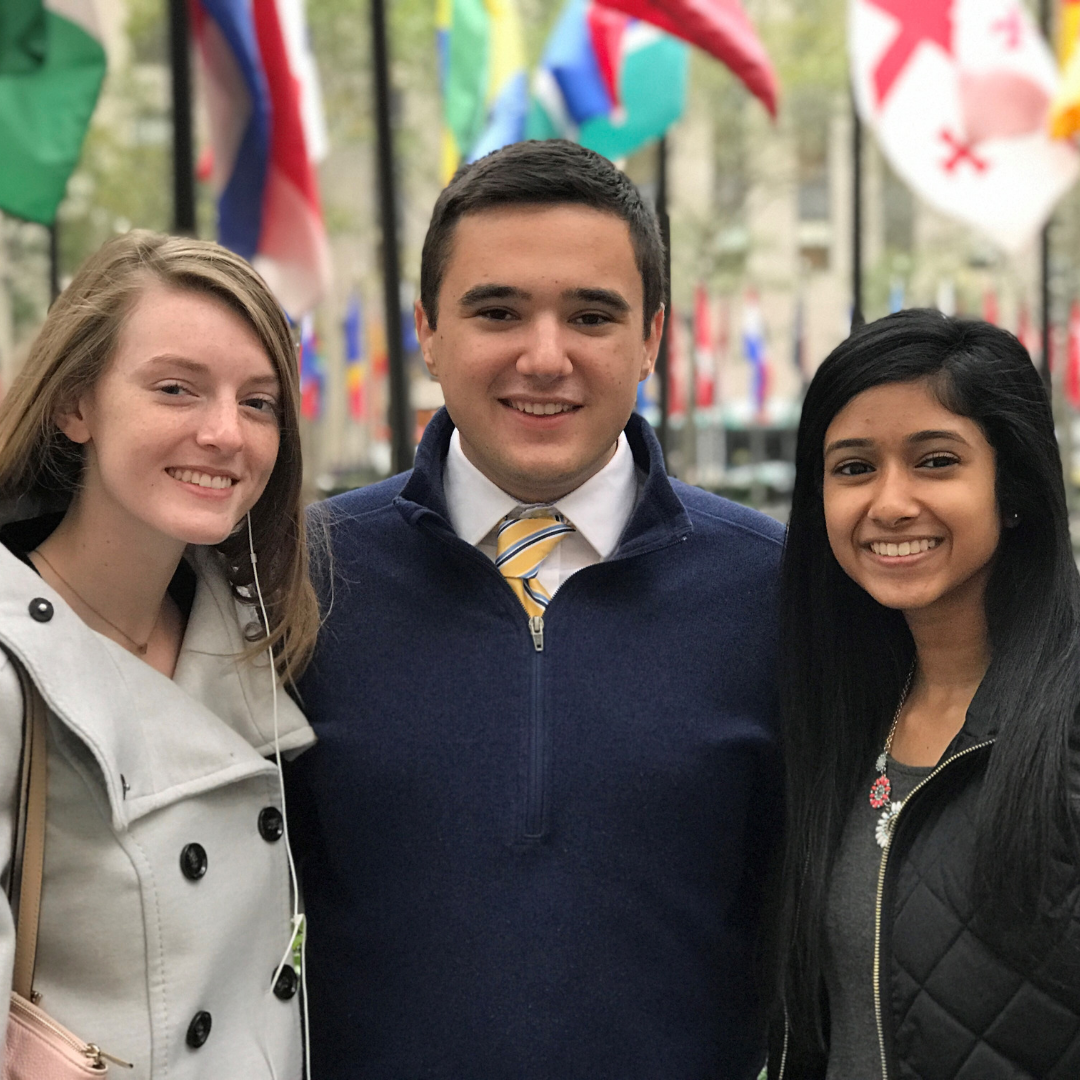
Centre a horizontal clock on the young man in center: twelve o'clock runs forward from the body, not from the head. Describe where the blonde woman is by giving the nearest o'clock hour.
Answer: The blonde woman is roughly at 2 o'clock from the young man in center.

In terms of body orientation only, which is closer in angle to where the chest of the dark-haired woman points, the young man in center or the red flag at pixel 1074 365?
the young man in center

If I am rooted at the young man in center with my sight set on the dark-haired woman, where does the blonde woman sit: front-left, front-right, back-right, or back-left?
back-right

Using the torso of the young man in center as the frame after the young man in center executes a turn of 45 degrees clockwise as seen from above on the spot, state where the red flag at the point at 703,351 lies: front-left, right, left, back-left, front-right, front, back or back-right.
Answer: back-right

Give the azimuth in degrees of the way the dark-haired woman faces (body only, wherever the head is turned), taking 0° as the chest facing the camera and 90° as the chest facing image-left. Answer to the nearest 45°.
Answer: approximately 45°

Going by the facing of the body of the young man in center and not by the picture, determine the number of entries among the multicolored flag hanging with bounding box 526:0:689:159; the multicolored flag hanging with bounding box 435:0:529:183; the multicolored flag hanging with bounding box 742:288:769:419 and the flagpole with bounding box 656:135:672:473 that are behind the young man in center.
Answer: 4

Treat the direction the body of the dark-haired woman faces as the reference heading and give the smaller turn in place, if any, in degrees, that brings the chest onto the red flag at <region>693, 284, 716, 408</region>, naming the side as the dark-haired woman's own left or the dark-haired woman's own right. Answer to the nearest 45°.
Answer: approximately 135° to the dark-haired woman's own right

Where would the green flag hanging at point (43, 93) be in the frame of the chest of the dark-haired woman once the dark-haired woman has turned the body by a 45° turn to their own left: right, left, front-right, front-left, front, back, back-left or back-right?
back-right

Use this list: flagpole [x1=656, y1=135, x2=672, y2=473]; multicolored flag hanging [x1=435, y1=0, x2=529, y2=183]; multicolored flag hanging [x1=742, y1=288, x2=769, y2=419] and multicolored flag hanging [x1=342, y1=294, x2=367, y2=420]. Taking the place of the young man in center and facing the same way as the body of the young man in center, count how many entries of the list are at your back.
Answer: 4
